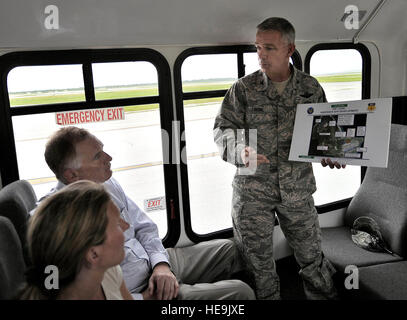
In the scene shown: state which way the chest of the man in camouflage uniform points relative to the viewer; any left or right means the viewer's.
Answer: facing the viewer

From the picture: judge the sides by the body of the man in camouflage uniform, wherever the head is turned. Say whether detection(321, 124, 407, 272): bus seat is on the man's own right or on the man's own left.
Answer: on the man's own left

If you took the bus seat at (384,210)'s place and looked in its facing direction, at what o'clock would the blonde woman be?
The blonde woman is roughly at 11 o'clock from the bus seat.

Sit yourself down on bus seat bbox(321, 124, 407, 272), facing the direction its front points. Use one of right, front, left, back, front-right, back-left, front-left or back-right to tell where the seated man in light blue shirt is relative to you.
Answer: front

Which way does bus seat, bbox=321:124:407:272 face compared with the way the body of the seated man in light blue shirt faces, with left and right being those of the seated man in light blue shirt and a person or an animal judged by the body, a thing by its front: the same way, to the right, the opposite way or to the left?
the opposite way

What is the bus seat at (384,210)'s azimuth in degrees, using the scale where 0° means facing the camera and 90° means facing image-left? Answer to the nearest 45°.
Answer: approximately 45°

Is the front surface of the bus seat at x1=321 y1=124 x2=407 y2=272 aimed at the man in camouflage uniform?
yes

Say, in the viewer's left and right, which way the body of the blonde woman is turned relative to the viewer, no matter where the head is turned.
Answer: facing away from the viewer and to the right of the viewer

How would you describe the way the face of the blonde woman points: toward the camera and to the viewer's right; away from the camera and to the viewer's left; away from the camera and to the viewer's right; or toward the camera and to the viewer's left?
away from the camera and to the viewer's right

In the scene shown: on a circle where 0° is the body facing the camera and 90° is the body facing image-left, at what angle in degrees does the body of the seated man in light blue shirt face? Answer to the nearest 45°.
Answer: approximately 270°

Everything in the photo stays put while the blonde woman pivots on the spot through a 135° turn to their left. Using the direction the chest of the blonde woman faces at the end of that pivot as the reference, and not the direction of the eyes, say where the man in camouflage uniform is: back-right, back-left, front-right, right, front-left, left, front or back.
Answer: back-right

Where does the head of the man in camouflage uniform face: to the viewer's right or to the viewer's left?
to the viewer's left
